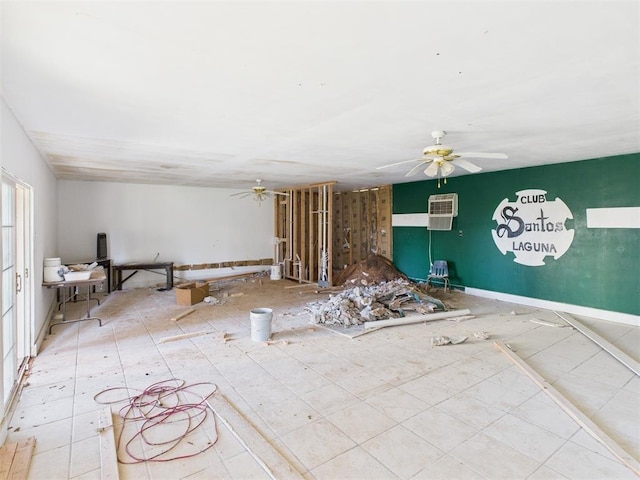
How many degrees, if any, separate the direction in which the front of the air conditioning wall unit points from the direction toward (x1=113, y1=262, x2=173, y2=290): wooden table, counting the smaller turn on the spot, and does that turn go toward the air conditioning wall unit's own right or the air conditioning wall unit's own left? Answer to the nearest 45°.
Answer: approximately 45° to the air conditioning wall unit's own right

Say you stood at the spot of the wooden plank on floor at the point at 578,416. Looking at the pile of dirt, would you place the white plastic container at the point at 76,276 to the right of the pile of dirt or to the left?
left

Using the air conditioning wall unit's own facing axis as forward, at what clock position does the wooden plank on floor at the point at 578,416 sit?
The wooden plank on floor is roughly at 10 o'clock from the air conditioning wall unit.

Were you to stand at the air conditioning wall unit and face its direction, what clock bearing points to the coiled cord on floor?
The coiled cord on floor is roughly at 11 o'clock from the air conditioning wall unit.

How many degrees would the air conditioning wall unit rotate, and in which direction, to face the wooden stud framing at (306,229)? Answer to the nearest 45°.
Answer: approximately 45° to its right

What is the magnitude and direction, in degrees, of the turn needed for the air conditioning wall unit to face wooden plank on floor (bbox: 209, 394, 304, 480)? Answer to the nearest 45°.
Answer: approximately 45° to its left

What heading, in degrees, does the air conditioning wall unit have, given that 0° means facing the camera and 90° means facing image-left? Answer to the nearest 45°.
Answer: approximately 45°

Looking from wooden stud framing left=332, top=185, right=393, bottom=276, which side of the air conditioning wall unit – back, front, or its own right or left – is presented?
right
